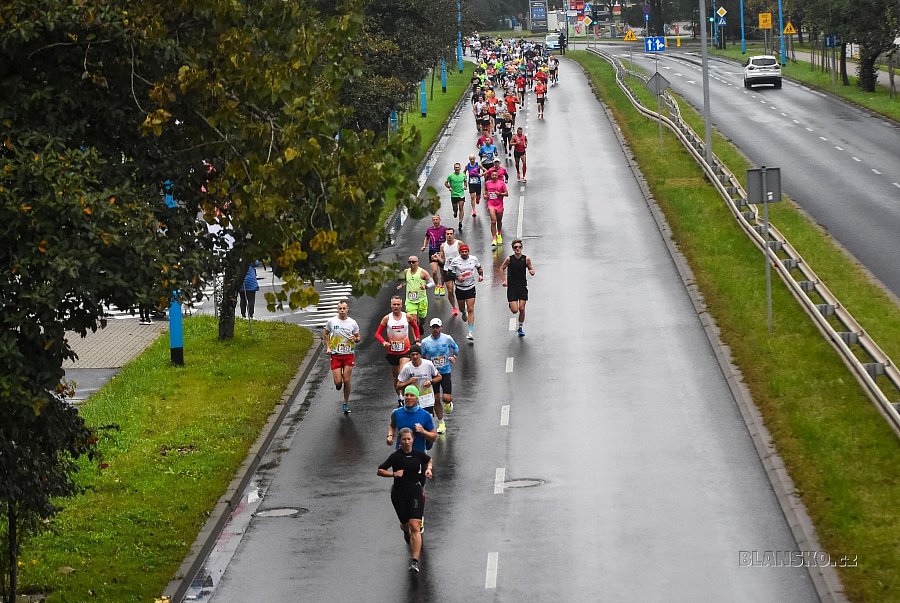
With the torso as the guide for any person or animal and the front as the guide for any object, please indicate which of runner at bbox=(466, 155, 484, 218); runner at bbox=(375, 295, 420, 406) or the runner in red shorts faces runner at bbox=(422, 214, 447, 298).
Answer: runner at bbox=(466, 155, 484, 218)

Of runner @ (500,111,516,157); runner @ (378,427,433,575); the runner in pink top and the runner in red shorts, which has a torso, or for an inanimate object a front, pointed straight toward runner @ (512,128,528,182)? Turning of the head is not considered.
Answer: runner @ (500,111,516,157)

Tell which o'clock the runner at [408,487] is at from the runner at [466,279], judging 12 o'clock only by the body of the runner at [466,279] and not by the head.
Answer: the runner at [408,487] is roughly at 12 o'clock from the runner at [466,279].

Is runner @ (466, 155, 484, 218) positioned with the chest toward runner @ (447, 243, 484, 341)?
yes

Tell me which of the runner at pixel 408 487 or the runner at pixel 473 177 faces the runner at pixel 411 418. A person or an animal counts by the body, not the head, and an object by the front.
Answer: the runner at pixel 473 177

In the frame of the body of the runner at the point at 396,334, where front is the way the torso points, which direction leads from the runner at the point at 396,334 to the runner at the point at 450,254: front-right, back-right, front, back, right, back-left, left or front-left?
back

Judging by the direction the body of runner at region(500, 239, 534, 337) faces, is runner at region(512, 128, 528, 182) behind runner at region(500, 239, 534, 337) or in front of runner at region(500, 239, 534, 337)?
behind
